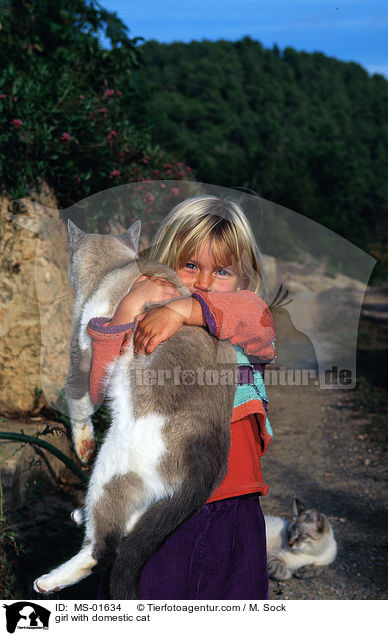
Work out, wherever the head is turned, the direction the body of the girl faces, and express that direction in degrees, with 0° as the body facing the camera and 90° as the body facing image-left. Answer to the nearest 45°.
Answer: approximately 0°

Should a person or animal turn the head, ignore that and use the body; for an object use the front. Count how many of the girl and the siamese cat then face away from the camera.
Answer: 0

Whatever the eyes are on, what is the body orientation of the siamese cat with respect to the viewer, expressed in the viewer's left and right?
facing the viewer and to the right of the viewer

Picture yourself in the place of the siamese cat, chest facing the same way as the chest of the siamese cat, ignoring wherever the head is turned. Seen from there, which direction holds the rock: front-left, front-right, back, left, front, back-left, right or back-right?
back-right

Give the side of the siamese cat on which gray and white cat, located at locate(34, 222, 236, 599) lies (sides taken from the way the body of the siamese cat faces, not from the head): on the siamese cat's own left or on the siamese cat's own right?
on the siamese cat's own right
